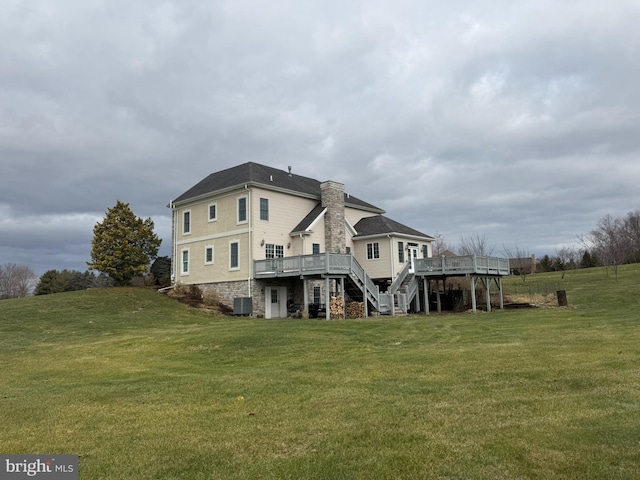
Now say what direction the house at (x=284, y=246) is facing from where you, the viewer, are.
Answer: facing away from the viewer and to the left of the viewer
